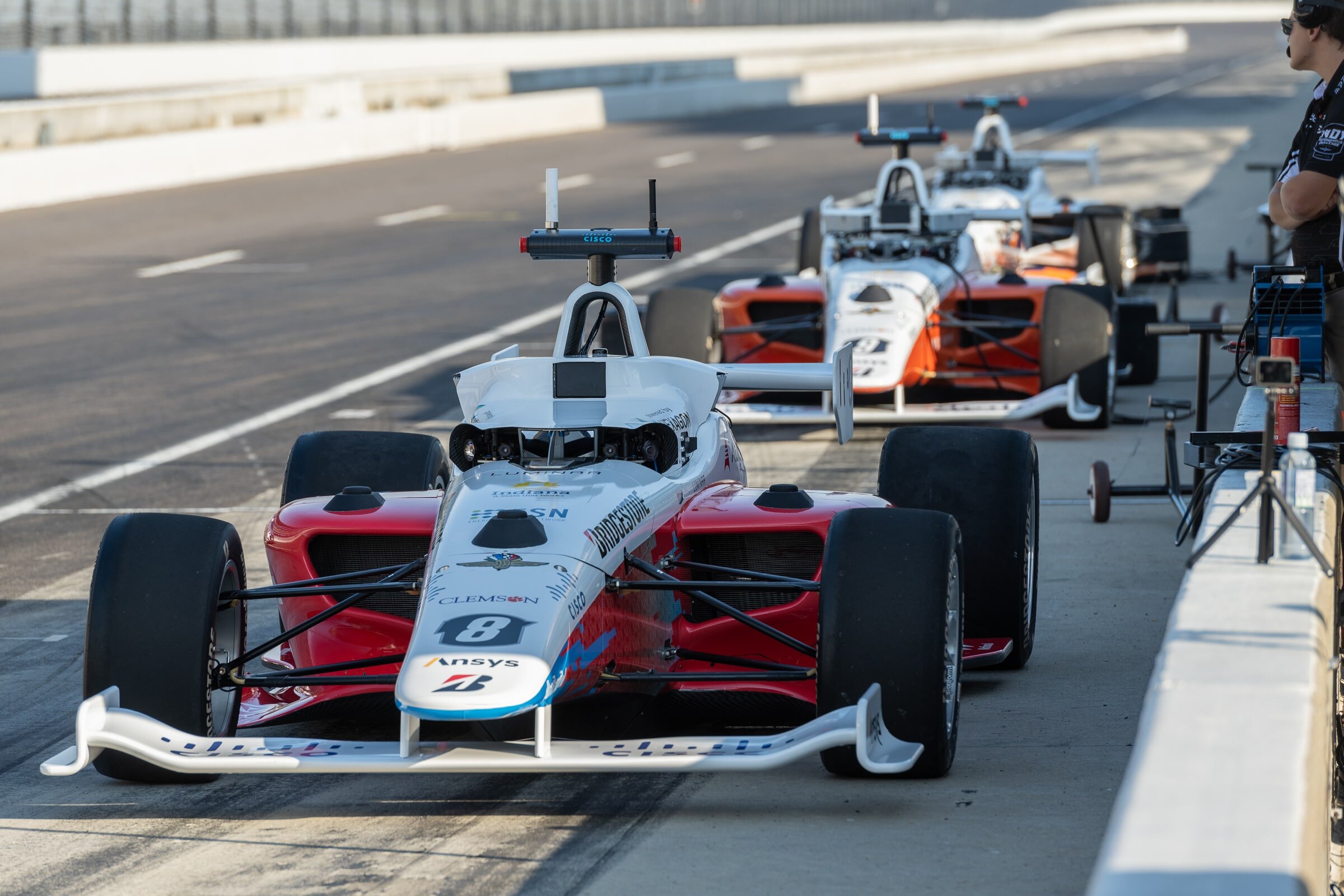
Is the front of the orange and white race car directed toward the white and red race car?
yes

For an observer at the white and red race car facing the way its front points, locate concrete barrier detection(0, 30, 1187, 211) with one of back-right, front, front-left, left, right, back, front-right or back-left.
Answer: back

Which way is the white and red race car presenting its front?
toward the camera

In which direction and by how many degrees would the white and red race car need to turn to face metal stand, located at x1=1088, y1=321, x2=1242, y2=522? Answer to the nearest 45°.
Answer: approximately 135° to its left

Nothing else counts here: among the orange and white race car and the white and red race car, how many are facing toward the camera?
2

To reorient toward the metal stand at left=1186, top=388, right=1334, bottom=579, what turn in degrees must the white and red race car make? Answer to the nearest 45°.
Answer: approximately 45° to its left

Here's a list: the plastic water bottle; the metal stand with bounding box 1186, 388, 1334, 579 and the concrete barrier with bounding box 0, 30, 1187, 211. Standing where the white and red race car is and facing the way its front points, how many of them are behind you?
1

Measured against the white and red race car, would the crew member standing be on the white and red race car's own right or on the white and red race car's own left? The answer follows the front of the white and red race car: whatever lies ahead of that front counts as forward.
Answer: on the white and red race car's own left

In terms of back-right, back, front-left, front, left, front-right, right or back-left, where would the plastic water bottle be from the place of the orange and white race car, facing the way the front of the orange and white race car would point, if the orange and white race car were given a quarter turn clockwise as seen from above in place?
left

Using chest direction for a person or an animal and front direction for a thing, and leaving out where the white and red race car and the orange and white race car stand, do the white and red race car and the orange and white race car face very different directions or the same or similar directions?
same or similar directions

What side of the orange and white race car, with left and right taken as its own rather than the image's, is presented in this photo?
front

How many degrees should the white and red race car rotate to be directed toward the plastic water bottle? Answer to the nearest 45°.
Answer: approximately 45° to its left

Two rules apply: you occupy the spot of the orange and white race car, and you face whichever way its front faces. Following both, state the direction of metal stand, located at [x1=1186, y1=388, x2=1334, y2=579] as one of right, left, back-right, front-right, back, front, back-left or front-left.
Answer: front
